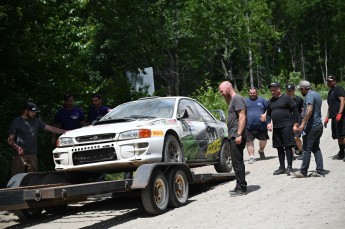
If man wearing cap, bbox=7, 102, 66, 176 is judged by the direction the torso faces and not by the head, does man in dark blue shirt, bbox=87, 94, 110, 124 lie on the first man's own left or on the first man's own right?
on the first man's own left

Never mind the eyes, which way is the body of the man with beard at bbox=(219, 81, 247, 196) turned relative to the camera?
to the viewer's left

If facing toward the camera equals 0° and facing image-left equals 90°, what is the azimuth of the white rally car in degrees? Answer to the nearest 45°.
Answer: approximately 45°

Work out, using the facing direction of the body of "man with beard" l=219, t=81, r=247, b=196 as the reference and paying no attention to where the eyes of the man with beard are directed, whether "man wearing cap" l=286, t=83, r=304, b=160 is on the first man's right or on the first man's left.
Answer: on the first man's right

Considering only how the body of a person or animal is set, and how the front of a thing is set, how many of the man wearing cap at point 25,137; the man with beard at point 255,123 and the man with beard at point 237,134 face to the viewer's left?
1

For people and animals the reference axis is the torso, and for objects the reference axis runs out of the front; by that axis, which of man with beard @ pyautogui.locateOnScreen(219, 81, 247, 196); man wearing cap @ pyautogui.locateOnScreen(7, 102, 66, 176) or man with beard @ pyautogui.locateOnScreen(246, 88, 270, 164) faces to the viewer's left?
man with beard @ pyautogui.locateOnScreen(219, 81, 247, 196)

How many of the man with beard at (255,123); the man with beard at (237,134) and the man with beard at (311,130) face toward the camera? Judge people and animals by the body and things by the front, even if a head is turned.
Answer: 1

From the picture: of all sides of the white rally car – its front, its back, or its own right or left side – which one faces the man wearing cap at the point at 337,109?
back

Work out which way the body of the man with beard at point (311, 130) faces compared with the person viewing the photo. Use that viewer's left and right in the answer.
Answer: facing to the left of the viewer
